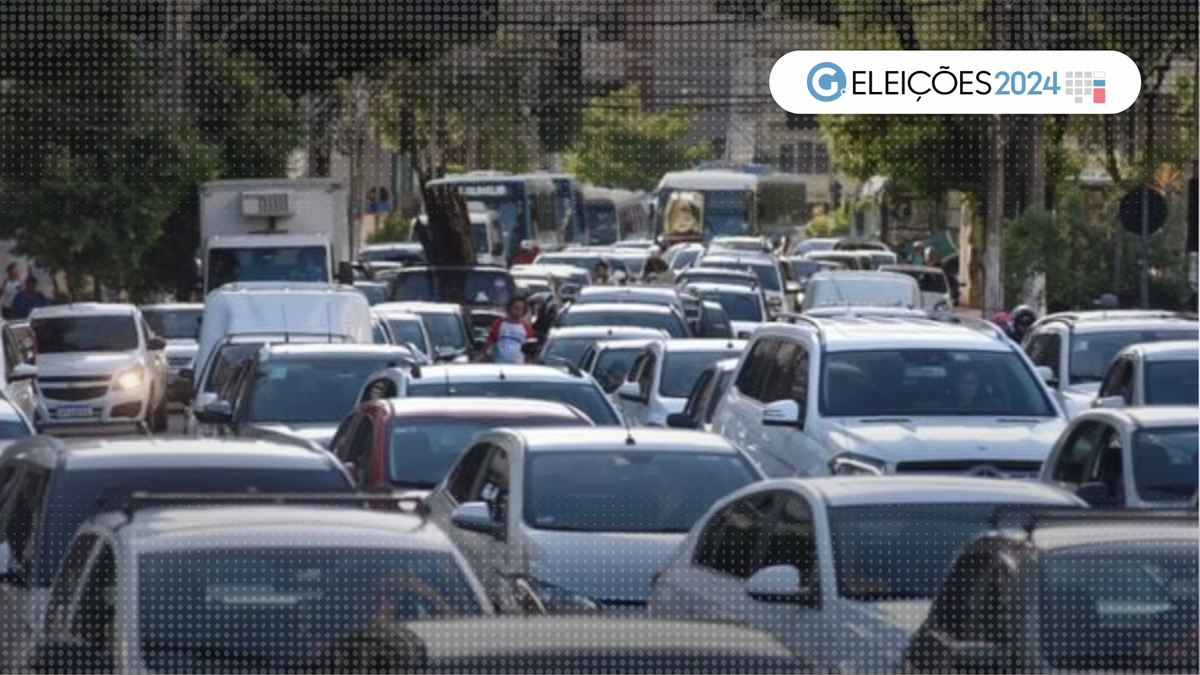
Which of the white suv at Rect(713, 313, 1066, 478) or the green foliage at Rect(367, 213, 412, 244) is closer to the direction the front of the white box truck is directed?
the white suv

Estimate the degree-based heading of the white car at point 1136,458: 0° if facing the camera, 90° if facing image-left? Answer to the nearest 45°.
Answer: approximately 315°

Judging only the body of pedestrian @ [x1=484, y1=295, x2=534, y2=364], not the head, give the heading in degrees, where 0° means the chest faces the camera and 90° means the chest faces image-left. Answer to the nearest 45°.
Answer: approximately 0°

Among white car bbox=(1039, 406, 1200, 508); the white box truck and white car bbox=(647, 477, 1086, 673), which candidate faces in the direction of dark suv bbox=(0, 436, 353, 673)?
the white box truck

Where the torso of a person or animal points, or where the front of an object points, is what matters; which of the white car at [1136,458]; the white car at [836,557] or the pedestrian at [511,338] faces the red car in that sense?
the pedestrian

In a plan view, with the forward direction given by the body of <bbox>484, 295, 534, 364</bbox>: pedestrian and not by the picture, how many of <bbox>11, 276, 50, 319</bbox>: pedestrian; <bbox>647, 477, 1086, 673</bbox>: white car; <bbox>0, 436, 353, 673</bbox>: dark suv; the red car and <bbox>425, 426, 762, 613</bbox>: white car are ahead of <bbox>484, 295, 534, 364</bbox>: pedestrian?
4

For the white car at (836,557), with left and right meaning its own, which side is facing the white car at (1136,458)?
left

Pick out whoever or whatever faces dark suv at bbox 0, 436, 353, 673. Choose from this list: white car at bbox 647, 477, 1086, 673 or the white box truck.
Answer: the white box truck

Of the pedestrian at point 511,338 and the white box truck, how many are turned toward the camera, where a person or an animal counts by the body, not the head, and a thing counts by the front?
2

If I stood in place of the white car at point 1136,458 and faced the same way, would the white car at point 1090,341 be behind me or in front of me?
behind
